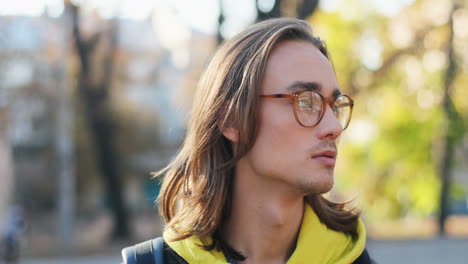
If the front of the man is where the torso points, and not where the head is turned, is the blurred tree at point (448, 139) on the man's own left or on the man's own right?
on the man's own left

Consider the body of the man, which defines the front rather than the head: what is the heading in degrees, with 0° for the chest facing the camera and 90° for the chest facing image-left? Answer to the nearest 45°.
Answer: approximately 315°

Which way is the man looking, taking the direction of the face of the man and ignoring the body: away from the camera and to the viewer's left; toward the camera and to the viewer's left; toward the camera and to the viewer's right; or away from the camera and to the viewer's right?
toward the camera and to the viewer's right

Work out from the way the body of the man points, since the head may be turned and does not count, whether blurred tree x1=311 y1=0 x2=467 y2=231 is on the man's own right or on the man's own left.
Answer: on the man's own left
